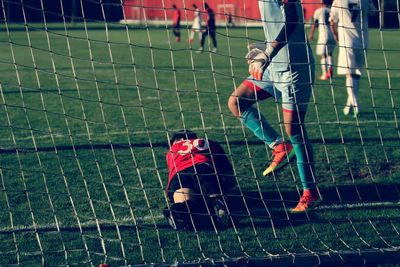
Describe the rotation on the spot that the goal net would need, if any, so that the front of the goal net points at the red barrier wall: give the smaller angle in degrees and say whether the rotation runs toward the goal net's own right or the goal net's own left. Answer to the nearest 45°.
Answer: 0° — it already faces it

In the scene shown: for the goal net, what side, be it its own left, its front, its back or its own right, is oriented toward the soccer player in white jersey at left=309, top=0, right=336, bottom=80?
front

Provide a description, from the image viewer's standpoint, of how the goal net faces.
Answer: facing away from the viewer
